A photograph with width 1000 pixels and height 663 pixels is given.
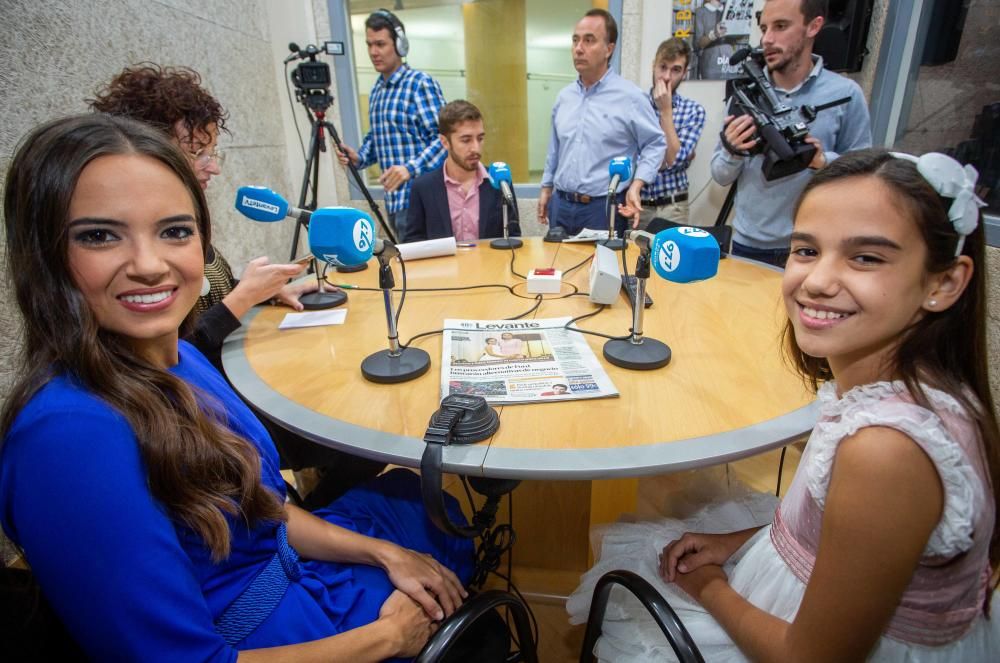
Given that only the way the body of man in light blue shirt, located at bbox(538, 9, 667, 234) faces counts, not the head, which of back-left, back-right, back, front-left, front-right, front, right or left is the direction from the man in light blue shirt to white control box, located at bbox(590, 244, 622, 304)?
front-left

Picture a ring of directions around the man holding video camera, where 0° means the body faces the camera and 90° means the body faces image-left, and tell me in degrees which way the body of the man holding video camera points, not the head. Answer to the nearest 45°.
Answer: approximately 45°

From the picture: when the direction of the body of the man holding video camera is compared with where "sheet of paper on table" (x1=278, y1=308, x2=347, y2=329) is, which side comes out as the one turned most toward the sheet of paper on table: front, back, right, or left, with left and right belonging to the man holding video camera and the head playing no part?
front

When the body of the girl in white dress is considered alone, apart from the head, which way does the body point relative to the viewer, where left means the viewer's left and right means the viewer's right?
facing to the left of the viewer

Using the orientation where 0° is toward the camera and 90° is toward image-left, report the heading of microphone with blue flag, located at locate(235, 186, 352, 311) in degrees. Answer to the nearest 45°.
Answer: approximately 90°

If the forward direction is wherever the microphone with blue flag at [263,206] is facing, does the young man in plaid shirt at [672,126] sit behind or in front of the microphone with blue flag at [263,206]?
behind

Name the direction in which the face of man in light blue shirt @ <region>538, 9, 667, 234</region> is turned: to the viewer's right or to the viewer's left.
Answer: to the viewer's left

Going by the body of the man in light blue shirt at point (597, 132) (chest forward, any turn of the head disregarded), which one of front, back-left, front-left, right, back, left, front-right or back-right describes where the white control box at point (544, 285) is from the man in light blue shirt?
front-left

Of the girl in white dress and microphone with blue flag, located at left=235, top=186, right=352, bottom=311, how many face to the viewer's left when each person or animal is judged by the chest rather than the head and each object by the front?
2

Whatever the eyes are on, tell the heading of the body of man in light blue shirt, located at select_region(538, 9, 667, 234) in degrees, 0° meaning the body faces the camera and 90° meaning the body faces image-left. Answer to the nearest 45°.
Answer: approximately 45°

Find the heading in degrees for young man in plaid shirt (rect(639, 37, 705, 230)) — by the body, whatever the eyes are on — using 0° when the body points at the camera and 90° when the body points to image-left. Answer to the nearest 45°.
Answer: approximately 45°

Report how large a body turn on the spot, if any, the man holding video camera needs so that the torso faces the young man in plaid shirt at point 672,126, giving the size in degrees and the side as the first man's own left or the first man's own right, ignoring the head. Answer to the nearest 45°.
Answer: approximately 90° to the first man's own right

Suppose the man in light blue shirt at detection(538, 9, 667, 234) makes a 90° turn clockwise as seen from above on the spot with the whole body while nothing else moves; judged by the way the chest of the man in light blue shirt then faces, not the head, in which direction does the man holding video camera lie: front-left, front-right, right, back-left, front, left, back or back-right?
back

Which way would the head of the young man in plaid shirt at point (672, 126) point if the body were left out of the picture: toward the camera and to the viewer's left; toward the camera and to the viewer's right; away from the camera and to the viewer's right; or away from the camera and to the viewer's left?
toward the camera and to the viewer's left
